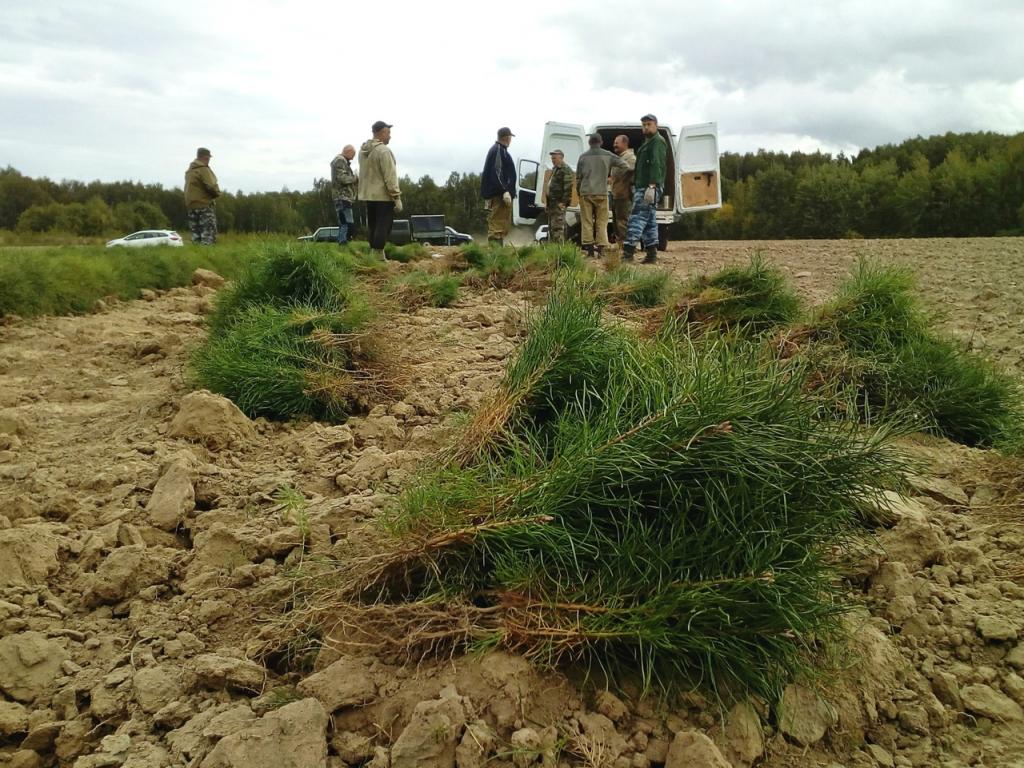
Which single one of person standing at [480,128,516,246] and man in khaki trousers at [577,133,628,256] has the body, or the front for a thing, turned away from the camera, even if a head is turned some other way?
the man in khaki trousers

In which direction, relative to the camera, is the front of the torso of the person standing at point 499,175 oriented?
to the viewer's right

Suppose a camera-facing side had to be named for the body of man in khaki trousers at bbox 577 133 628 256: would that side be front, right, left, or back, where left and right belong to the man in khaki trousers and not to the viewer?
back

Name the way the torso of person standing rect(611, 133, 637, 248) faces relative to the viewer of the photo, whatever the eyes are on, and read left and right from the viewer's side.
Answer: facing the viewer and to the left of the viewer

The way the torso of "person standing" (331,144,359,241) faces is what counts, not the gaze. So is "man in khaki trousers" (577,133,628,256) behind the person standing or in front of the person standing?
in front

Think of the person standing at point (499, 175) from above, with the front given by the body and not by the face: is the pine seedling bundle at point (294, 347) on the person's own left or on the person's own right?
on the person's own right

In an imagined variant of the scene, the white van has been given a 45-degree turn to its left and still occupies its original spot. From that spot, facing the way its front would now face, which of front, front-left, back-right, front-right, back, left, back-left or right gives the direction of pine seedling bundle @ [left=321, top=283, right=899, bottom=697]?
back-left

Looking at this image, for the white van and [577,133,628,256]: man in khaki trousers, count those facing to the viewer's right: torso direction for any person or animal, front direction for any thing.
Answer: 0

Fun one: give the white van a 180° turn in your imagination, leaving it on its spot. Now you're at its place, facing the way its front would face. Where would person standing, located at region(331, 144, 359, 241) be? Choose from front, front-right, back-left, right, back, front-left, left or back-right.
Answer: front-right

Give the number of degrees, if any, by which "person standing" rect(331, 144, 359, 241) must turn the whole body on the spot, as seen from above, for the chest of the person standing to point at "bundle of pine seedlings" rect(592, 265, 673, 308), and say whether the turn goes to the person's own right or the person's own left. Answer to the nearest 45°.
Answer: approximately 90° to the person's own right

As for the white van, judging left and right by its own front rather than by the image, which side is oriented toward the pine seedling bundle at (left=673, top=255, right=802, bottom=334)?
back

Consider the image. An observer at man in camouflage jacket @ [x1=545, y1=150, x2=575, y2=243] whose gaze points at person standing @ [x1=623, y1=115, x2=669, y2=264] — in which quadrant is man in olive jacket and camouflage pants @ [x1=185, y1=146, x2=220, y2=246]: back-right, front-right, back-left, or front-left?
back-right

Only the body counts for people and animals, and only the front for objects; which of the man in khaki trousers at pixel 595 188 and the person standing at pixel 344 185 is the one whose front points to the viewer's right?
the person standing

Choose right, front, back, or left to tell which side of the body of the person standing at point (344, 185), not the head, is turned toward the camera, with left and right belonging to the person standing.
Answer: right

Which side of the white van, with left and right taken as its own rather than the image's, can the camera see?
back

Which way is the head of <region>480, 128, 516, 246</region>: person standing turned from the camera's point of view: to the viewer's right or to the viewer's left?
to the viewer's right
